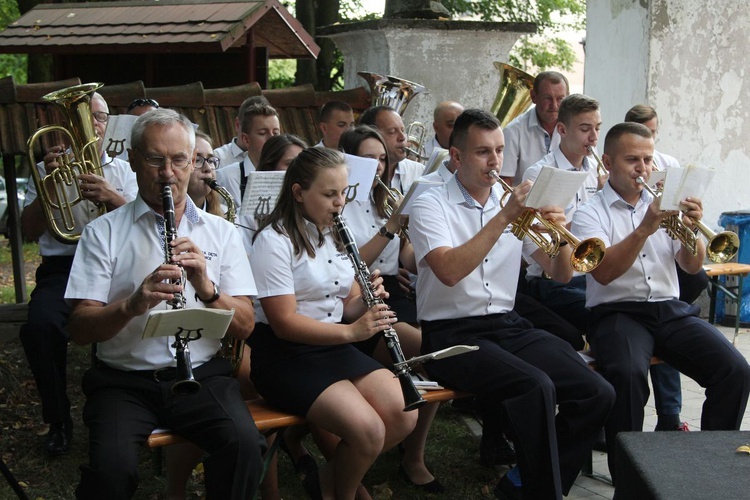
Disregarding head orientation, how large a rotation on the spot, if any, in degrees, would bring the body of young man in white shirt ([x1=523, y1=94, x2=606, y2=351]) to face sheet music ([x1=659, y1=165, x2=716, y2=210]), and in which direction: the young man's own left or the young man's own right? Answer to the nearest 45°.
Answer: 0° — they already face it

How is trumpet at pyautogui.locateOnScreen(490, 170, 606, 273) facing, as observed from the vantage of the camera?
facing the viewer and to the right of the viewer

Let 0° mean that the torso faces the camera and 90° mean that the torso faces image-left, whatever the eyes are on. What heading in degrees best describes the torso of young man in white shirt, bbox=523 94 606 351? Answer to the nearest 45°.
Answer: approximately 315°

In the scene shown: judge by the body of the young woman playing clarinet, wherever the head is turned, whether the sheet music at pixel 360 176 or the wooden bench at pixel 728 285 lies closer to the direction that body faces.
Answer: the wooden bench

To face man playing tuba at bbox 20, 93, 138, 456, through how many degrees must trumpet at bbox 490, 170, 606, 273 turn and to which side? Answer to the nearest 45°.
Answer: approximately 135° to its right

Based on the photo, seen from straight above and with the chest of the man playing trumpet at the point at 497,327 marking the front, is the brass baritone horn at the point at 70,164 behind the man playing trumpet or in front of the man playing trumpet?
behind

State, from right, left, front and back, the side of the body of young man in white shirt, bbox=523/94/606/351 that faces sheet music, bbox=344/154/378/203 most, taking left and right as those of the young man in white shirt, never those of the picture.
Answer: right

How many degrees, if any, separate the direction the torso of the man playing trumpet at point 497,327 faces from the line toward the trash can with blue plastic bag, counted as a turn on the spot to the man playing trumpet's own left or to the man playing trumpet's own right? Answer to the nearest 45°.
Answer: approximately 90° to the man playing trumpet's own left

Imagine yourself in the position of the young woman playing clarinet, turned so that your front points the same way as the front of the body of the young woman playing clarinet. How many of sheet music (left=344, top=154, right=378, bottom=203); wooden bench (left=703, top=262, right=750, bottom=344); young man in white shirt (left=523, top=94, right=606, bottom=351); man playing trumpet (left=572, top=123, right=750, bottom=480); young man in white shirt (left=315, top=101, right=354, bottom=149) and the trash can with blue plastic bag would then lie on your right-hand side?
0

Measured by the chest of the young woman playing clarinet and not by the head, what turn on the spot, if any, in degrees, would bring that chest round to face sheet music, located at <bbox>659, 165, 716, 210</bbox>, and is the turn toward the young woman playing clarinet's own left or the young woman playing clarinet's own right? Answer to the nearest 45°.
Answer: approximately 45° to the young woman playing clarinet's own left

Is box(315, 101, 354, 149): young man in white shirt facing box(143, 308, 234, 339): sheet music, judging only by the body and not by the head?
no

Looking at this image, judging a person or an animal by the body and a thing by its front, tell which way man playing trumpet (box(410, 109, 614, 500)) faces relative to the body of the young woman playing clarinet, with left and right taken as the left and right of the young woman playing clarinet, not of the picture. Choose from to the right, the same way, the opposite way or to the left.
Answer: the same way

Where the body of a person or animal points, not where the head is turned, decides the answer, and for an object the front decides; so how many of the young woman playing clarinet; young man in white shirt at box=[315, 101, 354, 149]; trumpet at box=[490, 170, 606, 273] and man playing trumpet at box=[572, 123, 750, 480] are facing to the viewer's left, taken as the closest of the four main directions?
0
